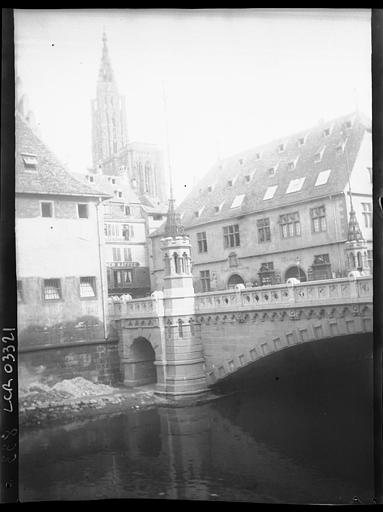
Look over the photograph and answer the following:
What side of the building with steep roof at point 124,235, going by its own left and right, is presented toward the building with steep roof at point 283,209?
left

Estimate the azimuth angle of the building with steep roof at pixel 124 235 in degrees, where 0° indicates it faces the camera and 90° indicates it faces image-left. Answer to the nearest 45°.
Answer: approximately 0°

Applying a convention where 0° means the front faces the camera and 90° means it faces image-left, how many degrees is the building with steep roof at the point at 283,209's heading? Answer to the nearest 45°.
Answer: approximately 45°

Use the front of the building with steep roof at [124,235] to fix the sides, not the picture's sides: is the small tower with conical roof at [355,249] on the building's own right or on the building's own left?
on the building's own left

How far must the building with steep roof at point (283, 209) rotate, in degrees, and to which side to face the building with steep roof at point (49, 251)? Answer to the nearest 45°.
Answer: approximately 45° to its right
